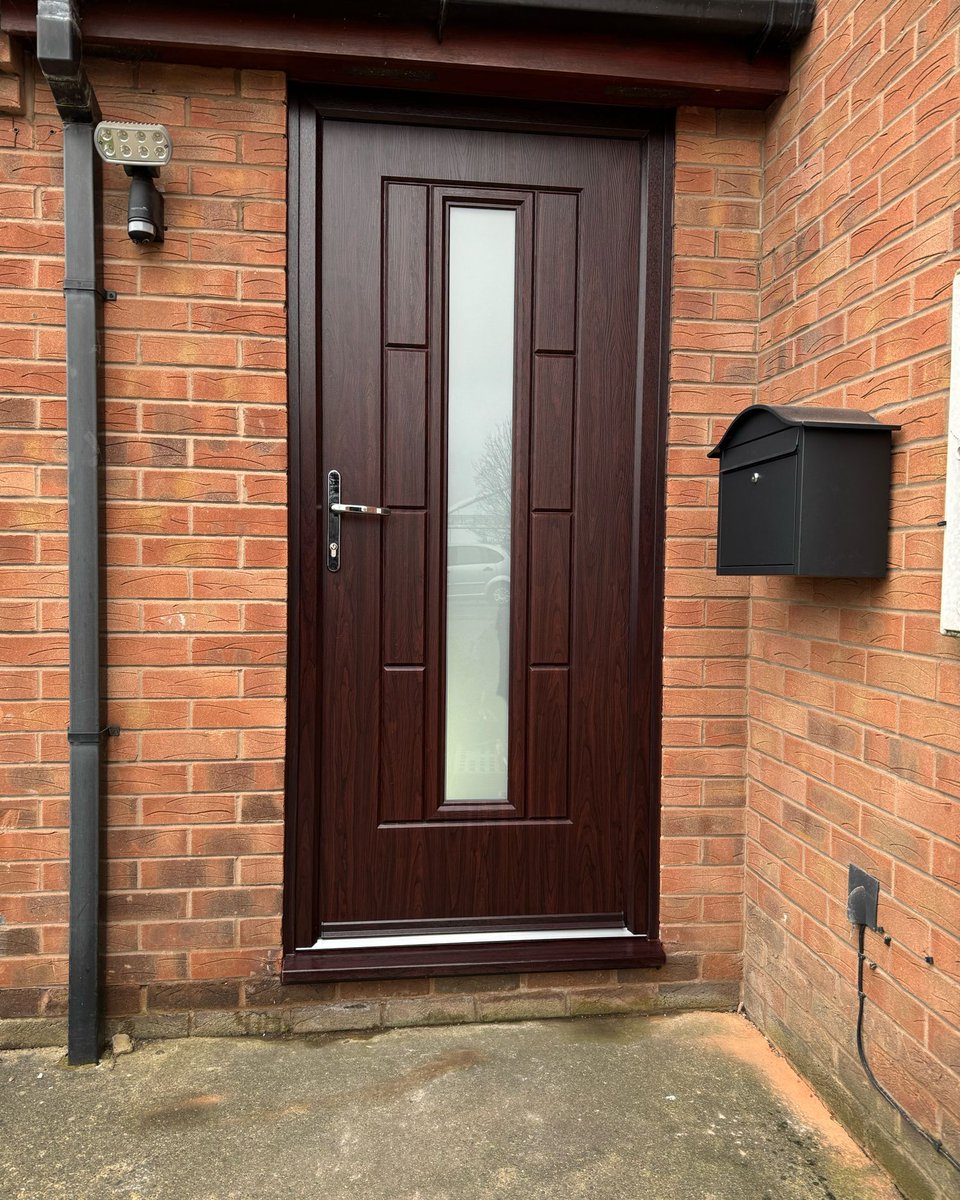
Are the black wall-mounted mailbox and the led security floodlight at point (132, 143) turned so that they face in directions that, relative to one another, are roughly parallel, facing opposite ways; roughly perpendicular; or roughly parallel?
roughly perpendicular

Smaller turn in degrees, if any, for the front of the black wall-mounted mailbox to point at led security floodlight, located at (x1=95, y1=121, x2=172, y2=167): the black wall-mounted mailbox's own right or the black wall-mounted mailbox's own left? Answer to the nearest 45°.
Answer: approximately 45° to the black wall-mounted mailbox's own right

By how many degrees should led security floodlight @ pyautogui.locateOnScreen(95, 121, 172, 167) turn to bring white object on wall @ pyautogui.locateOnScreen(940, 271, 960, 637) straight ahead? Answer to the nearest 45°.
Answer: approximately 45° to its left

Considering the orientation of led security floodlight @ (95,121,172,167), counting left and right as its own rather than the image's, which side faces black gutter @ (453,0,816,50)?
left

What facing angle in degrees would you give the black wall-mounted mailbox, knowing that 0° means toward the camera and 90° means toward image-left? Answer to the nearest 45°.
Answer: approximately 45°

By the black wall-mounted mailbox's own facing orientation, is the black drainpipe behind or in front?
in front

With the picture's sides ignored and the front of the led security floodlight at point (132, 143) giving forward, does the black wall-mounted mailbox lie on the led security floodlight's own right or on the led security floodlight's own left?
on the led security floodlight's own left

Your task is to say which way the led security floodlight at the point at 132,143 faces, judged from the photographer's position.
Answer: facing the viewer

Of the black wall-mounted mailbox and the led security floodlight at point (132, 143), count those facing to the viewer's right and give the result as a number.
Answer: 0
